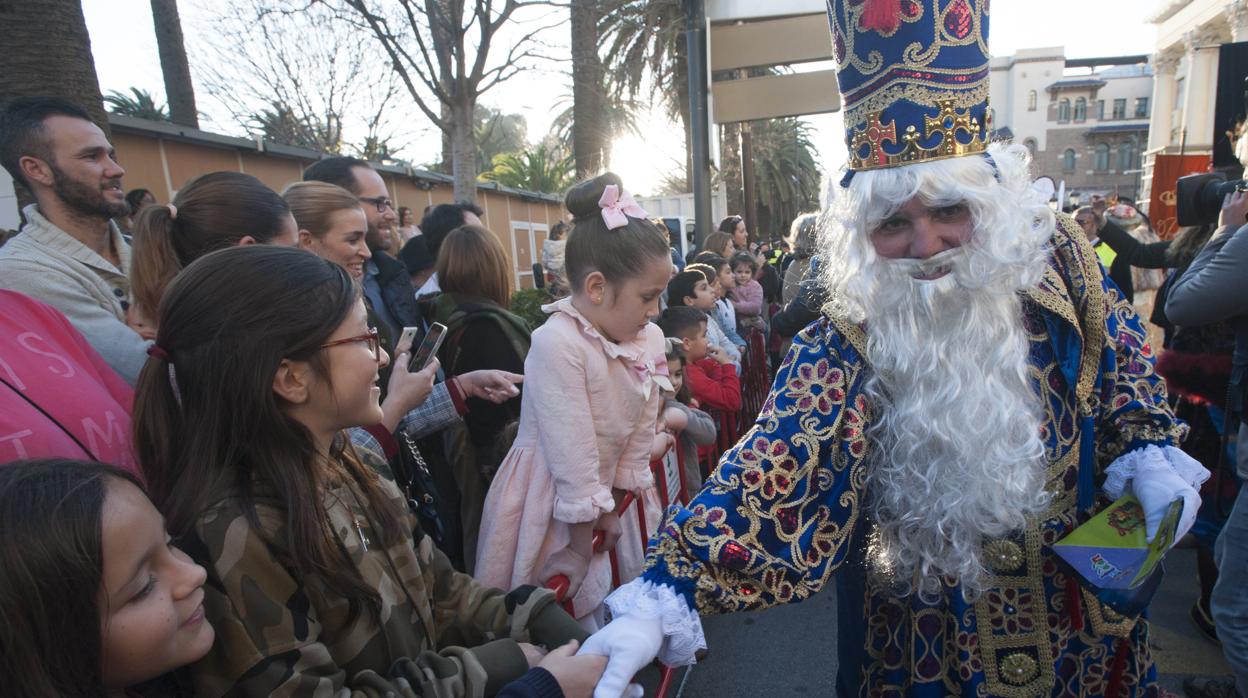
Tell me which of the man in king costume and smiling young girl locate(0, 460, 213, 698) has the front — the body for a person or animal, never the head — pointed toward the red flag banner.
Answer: the smiling young girl

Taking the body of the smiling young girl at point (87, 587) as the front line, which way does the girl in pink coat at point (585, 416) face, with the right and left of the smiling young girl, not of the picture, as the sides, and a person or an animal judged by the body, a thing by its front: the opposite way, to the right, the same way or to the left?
the same way

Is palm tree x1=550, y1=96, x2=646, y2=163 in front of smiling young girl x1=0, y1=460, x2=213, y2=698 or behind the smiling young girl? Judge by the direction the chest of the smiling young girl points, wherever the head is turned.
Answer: in front

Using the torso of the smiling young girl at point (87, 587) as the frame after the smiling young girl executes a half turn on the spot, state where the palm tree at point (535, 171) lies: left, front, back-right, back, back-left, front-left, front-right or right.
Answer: back-right

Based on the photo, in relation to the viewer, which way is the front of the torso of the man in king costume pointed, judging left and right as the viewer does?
facing the viewer

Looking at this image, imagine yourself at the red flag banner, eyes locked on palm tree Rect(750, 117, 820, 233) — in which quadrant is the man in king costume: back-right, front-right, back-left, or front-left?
back-left

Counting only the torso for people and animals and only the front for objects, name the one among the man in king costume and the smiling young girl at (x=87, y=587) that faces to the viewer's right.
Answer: the smiling young girl

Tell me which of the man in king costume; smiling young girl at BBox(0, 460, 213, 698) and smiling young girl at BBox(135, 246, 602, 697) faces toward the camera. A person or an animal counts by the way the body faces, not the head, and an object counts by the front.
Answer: the man in king costume

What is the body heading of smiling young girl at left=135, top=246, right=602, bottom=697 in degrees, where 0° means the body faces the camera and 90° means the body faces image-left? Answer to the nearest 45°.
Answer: approximately 270°

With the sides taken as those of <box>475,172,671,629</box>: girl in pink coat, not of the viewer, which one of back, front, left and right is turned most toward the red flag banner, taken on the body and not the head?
left

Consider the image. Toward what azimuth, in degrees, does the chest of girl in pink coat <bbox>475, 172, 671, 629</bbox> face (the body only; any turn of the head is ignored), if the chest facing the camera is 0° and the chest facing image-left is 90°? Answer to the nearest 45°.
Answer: approximately 315°

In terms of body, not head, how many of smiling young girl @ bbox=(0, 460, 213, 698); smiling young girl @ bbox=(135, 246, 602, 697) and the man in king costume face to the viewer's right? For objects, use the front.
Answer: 2

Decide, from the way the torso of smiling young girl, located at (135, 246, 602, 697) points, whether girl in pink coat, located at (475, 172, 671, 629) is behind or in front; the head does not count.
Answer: in front

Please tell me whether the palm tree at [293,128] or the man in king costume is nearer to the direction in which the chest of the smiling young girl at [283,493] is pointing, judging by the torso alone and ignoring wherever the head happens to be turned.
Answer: the man in king costume

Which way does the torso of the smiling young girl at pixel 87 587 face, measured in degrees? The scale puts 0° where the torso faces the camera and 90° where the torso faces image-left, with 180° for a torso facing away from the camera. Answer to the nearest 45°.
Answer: approximately 270°
